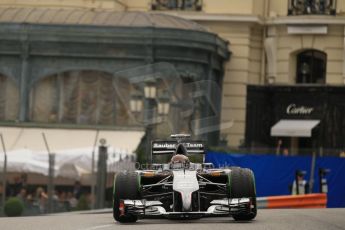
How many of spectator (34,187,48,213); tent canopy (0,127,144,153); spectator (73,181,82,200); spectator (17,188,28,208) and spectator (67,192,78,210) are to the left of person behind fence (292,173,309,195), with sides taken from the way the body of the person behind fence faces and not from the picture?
0

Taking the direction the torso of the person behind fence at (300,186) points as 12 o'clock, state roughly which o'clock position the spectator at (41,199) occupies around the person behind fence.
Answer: The spectator is roughly at 2 o'clock from the person behind fence.

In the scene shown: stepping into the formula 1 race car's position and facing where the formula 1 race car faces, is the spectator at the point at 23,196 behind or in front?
behind

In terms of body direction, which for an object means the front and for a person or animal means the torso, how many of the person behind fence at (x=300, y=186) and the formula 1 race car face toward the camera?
2

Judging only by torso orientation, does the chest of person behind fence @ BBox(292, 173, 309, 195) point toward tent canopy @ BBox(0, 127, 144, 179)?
no

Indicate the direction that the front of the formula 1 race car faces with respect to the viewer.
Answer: facing the viewer

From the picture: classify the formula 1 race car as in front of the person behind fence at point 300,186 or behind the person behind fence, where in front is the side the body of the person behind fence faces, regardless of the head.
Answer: in front

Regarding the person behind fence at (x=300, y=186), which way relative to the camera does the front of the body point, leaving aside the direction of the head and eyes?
toward the camera

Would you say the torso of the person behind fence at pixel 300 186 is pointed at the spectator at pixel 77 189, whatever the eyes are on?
no

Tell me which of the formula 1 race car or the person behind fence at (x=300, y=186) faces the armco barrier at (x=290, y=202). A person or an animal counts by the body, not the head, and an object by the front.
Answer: the person behind fence

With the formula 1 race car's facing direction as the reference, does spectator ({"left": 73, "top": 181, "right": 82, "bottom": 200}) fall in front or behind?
behind

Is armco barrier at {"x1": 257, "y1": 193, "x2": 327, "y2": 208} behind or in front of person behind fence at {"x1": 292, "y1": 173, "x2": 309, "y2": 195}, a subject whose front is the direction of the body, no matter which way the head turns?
in front

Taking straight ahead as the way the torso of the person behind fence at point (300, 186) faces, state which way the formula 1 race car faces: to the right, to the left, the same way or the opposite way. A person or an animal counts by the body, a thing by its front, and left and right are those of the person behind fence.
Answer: the same way

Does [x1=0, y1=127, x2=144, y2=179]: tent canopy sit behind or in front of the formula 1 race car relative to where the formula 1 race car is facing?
behind

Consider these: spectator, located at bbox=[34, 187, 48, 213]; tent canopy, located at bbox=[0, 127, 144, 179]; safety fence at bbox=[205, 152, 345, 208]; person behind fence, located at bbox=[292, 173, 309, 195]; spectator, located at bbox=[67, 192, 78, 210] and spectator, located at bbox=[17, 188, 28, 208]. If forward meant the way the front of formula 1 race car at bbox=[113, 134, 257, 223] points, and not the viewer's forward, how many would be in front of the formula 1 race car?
0
